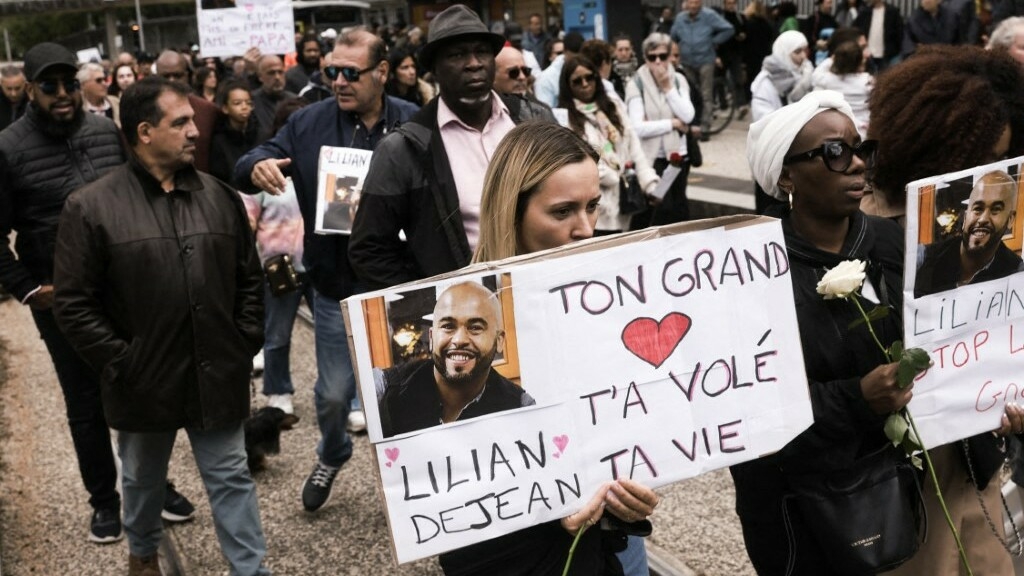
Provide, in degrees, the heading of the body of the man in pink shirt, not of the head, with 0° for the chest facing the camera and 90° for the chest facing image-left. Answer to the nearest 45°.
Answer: approximately 315°

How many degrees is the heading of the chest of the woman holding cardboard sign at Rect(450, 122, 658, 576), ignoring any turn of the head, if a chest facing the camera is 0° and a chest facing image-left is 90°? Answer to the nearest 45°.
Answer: approximately 315°

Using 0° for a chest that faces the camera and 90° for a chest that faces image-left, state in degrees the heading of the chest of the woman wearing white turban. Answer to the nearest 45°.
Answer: approximately 315°

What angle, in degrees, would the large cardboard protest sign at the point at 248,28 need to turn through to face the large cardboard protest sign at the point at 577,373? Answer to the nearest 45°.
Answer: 0° — it already faces it

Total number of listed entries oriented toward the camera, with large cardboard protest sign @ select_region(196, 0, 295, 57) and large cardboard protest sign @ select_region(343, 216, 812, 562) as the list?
2

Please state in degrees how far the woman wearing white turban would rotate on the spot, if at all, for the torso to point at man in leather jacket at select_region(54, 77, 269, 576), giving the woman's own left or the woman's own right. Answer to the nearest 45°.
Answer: approximately 135° to the woman's own right

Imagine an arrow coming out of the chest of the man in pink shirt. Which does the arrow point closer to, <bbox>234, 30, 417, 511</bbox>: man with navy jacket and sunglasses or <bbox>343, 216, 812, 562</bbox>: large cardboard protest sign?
the large cardboard protest sign

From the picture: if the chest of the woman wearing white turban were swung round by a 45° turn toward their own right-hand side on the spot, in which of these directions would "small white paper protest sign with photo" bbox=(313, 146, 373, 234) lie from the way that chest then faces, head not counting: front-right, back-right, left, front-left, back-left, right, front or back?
back-right

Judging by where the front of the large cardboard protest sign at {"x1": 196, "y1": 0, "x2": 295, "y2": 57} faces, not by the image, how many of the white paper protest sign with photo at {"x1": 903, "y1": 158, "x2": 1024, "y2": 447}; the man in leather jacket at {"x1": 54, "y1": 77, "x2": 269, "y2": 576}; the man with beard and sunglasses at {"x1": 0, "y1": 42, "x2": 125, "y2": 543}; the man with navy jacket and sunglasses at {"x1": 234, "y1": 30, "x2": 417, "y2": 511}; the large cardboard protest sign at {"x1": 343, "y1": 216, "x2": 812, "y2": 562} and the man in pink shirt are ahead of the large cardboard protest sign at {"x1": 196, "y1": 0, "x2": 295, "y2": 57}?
6
